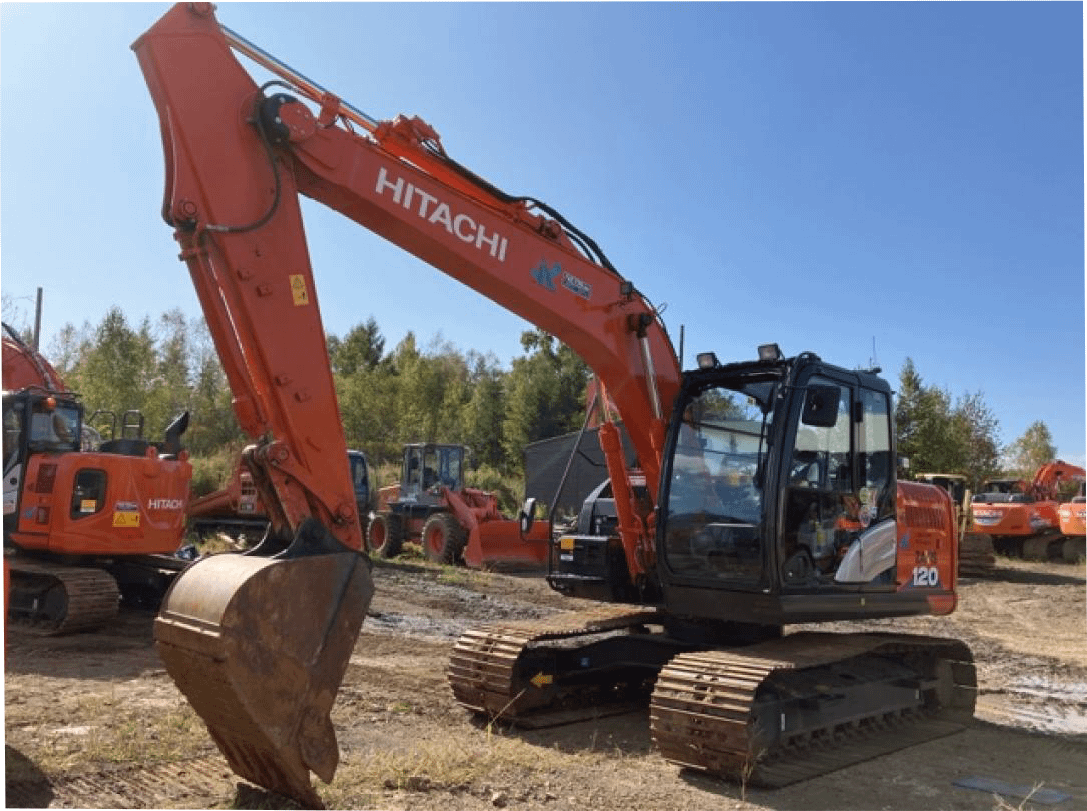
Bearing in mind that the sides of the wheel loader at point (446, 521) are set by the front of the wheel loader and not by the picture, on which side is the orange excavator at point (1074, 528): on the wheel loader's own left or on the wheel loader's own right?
on the wheel loader's own left

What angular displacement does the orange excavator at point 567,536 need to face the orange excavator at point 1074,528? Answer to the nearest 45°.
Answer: approximately 180°

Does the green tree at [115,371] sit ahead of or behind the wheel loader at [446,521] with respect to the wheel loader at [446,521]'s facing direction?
behind

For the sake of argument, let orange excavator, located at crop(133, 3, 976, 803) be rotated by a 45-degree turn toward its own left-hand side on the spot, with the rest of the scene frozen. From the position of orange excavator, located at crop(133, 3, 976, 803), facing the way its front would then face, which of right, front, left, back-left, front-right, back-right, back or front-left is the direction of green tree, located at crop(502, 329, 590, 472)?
back

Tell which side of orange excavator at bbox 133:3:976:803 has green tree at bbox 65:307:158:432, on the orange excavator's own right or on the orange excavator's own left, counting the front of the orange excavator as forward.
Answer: on the orange excavator's own right
